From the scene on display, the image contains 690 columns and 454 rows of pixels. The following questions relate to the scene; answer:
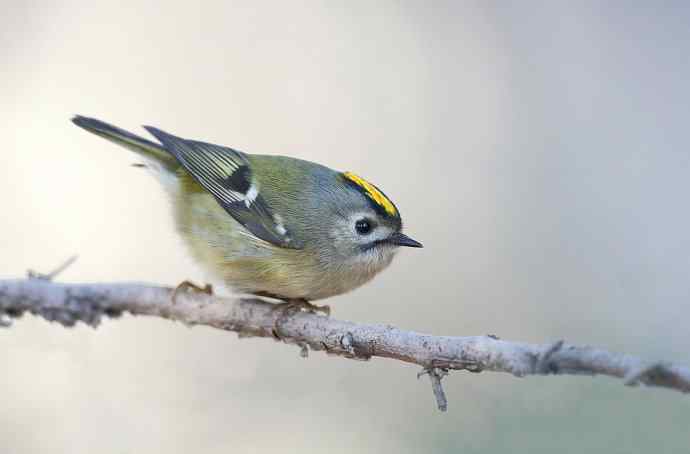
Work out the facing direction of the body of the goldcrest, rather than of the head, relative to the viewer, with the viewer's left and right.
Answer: facing to the right of the viewer

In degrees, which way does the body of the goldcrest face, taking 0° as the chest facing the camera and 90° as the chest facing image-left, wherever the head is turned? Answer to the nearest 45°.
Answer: approximately 270°
